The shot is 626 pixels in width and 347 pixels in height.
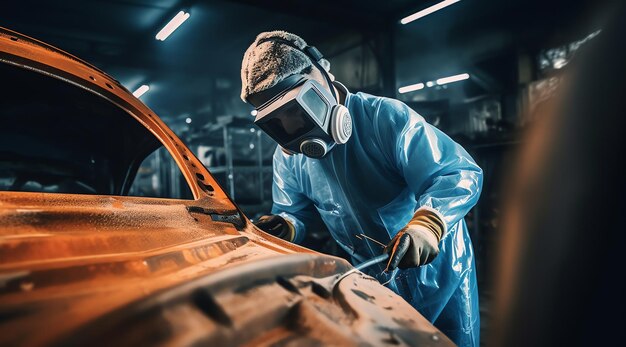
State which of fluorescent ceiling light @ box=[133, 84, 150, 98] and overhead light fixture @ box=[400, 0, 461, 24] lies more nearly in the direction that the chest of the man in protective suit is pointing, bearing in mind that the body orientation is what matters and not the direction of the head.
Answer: the fluorescent ceiling light

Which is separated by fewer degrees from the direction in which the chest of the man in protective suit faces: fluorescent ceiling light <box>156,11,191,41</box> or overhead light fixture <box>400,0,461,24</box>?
the fluorescent ceiling light

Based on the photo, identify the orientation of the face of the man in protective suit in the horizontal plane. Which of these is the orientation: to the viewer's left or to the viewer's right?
to the viewer's left

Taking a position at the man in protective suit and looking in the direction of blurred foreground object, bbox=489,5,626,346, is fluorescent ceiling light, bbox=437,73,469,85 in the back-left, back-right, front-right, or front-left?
back-left

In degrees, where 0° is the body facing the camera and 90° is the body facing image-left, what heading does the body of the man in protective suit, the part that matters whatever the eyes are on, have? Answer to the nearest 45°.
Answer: approximately 45°

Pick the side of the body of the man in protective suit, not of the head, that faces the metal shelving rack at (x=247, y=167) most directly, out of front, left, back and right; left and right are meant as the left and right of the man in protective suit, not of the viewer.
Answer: right

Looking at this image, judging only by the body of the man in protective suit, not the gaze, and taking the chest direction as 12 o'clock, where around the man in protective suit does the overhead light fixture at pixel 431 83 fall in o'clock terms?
The overhead light fixture is roughly at 5 o'clock from the man in protective suit.

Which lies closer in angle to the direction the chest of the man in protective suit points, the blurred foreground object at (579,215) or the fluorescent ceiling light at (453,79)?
the blurred foreground object

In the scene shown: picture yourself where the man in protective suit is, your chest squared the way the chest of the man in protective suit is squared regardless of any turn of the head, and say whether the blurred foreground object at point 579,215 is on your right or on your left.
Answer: on your left

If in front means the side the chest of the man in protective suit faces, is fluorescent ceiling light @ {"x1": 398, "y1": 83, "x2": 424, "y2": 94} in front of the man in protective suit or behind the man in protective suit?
behind
